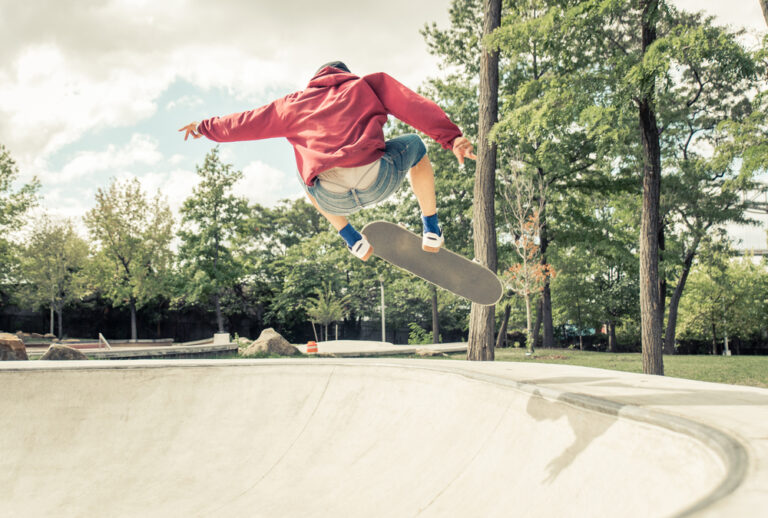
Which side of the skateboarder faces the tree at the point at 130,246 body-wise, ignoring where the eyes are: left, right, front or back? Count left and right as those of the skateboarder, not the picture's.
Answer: front

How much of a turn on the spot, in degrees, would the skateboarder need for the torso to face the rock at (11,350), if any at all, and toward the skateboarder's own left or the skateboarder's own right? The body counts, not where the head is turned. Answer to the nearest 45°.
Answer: approximately 45° to the skateboarder's own left

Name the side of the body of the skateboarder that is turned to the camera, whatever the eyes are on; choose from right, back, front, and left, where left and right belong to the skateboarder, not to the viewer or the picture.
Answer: back

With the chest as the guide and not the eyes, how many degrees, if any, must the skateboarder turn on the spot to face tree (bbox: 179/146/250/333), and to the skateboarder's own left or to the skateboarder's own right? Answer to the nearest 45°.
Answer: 0° — they already face it

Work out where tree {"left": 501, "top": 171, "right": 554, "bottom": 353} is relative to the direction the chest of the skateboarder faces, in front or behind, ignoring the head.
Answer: in front

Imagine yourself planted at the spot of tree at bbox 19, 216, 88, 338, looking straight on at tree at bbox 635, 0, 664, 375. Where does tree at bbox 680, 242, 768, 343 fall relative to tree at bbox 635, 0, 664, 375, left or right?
left

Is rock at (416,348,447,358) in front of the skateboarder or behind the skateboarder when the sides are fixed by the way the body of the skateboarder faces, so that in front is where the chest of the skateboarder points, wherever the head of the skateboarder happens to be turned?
in front

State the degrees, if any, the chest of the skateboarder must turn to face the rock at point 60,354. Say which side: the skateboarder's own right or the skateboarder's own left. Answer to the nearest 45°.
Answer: approximately 45° to the skateboarder's own left
